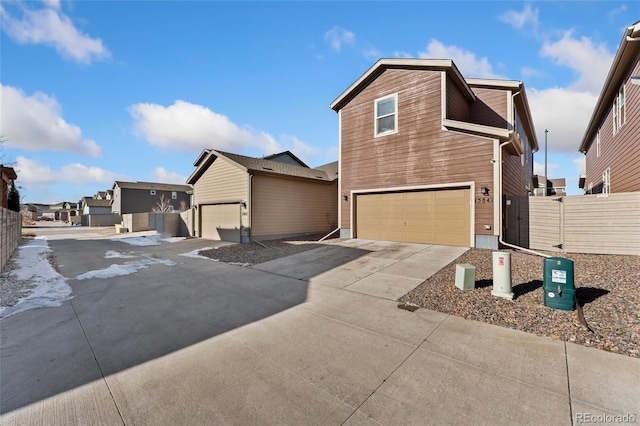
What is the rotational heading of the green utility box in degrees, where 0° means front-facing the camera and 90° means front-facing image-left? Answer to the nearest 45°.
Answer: approximately 0°

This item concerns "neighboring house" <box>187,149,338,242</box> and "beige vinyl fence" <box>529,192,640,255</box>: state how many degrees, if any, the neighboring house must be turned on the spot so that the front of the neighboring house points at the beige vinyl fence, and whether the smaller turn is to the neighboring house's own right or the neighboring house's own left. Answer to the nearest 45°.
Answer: approximately 90° to the neighboring house's own left

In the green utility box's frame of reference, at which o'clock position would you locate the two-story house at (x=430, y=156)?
The two-story house is roughly at 5 o'clock from the green utility box.

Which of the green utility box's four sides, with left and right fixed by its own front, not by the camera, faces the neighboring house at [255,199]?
right

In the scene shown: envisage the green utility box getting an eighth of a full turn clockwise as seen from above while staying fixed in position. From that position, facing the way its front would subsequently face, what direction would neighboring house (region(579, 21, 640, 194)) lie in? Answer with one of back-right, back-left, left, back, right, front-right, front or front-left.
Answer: back-right

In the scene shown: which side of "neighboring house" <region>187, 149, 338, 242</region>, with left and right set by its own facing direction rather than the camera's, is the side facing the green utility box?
left

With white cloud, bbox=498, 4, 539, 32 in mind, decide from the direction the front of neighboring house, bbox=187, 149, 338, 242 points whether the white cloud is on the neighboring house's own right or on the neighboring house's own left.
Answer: on the neighboring house's own left
